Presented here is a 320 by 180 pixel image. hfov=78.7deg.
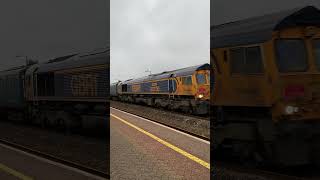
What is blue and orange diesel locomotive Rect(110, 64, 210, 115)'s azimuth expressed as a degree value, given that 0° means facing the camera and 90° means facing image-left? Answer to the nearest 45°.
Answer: approximately 315°
